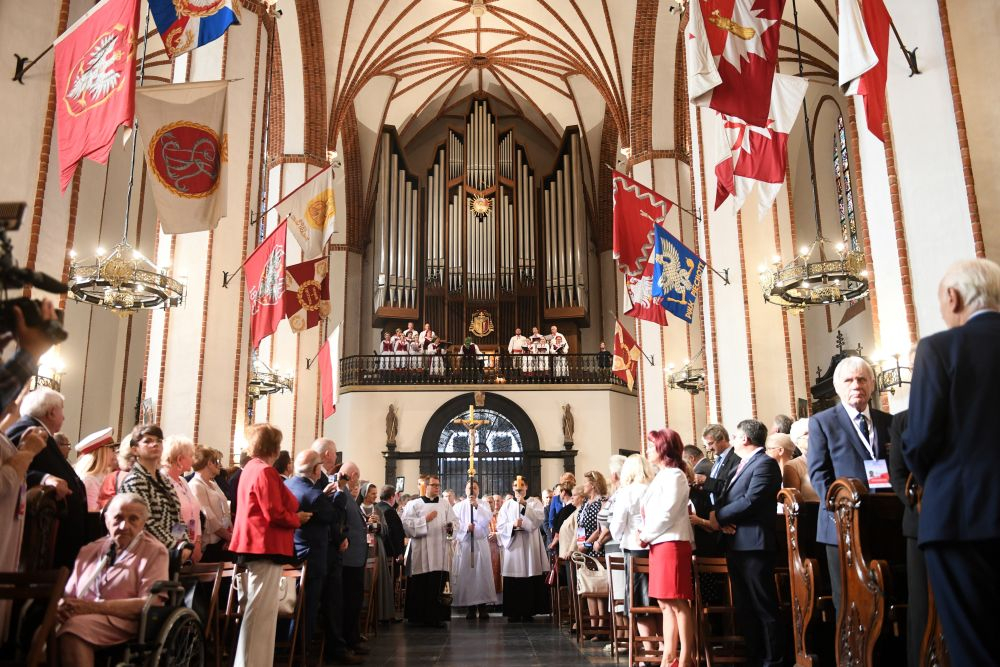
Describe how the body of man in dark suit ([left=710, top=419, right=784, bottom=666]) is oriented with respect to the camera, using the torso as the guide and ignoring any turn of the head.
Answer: to the viewer's left

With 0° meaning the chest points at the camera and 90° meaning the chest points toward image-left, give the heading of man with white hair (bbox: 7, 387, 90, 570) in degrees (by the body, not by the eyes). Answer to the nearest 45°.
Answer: approximately 270°

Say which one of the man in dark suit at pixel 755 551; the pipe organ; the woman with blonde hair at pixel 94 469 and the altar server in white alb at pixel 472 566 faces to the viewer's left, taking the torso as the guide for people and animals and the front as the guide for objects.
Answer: the man in dark suit

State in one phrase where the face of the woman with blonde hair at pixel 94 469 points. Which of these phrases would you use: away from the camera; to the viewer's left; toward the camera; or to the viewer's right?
to the viewer's right

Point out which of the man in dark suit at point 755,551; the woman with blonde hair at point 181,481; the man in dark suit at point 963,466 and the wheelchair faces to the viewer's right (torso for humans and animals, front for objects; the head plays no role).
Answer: the woman with blonde hair

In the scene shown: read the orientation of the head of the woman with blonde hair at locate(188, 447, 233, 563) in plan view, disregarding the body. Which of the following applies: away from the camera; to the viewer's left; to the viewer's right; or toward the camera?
to the viewer's right

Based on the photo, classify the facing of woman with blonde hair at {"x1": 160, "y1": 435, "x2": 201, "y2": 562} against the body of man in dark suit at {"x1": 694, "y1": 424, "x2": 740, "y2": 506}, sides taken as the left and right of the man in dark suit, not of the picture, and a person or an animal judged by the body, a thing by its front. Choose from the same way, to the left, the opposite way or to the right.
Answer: the opposite way

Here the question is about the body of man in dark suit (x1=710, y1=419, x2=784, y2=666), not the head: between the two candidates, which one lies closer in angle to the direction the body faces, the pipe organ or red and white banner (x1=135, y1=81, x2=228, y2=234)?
the red and white banner

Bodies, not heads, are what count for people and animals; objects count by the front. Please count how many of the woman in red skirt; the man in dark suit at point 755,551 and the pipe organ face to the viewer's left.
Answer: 2

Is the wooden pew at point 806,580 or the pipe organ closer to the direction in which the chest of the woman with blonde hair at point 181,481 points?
the wooden pew

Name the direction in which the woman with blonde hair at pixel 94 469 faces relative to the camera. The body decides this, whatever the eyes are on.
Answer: to the viewer's right

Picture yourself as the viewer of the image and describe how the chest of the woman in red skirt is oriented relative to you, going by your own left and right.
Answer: facing to the left of the viewer
